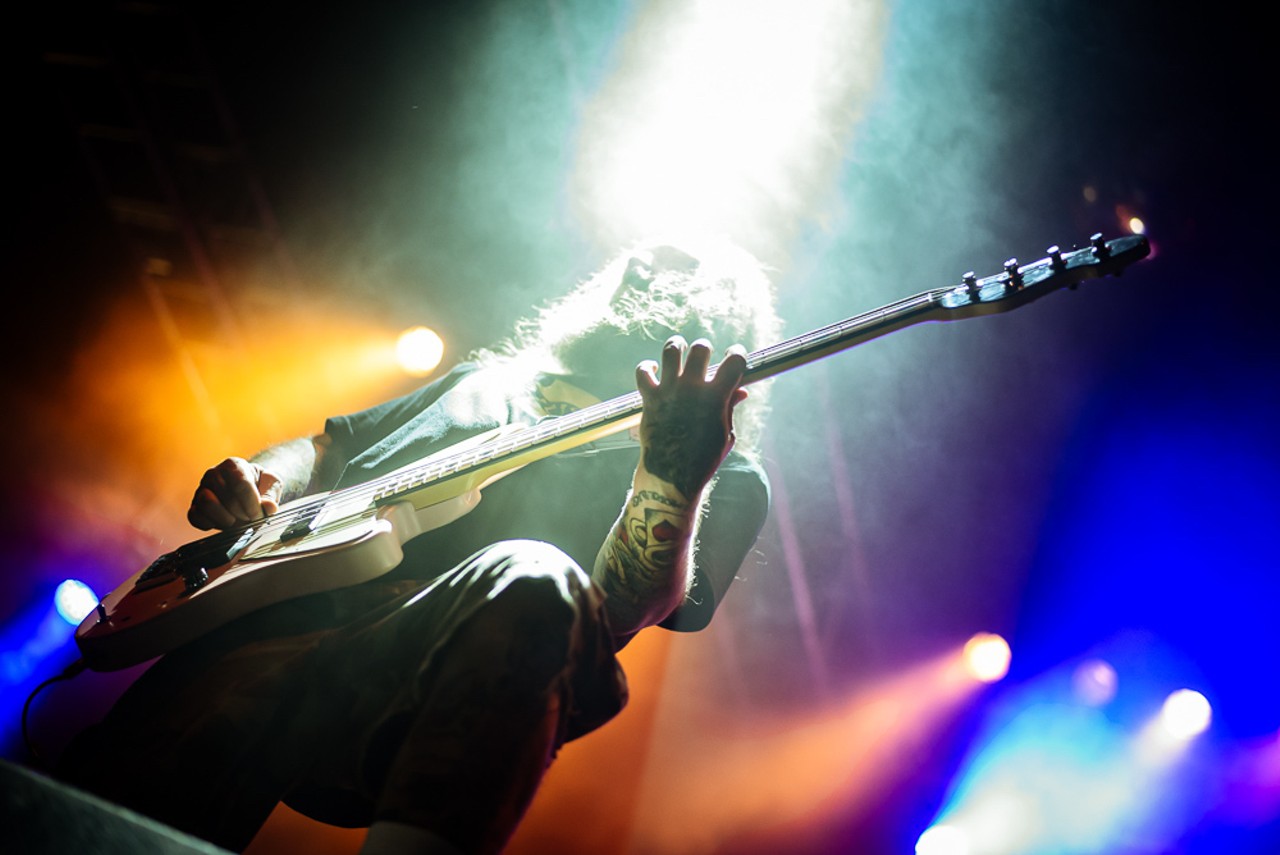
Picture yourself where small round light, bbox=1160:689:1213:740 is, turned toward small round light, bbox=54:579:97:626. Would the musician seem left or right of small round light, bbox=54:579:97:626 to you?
left

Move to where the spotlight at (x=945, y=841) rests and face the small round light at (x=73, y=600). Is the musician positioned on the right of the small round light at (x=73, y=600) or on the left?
left

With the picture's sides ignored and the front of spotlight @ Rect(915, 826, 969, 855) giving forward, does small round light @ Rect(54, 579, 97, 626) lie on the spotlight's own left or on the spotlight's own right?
on the spotlight's own right

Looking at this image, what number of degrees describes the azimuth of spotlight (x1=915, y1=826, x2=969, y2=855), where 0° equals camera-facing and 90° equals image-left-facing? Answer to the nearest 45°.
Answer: approximately 0°
